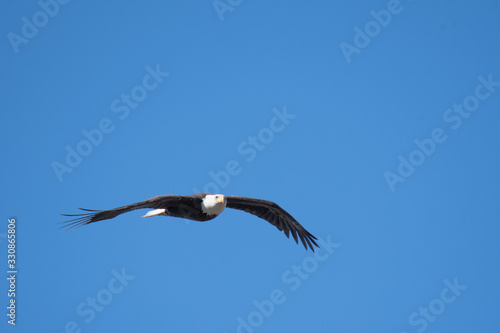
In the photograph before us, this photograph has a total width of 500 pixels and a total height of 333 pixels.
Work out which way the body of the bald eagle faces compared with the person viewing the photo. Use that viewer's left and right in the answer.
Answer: facing the viewer and to the right of the viewer
